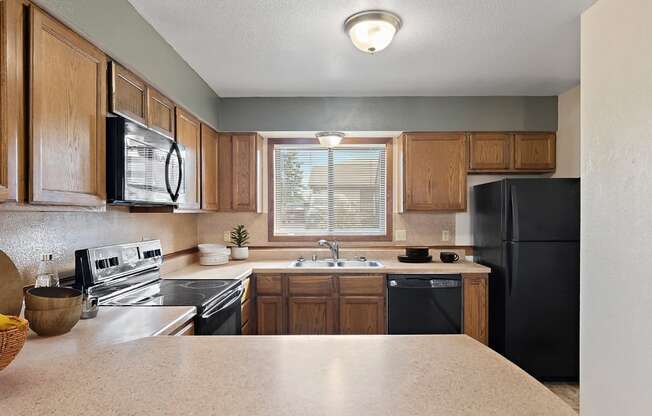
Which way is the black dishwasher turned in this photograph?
toward the camera

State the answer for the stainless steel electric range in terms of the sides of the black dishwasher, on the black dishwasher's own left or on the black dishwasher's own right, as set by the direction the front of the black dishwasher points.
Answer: on the black dishwasher's own right

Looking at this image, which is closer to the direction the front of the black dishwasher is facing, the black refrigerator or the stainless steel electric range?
the stainless steel electric range

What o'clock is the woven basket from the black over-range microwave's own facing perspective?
The woven basket is roughly at 2 o'clock from the black over-range microwave.

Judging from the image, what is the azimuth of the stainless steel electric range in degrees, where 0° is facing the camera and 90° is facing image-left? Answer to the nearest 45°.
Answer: approximately 315°

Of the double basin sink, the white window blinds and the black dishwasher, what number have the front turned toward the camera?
3

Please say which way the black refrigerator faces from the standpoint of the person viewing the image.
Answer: facing the viewer and to the right of the viewer

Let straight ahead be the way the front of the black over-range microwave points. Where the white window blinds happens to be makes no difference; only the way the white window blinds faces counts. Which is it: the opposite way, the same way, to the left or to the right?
to the right

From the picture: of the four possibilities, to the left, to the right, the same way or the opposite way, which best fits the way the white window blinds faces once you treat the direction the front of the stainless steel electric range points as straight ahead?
to the right

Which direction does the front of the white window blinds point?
toward the camera
